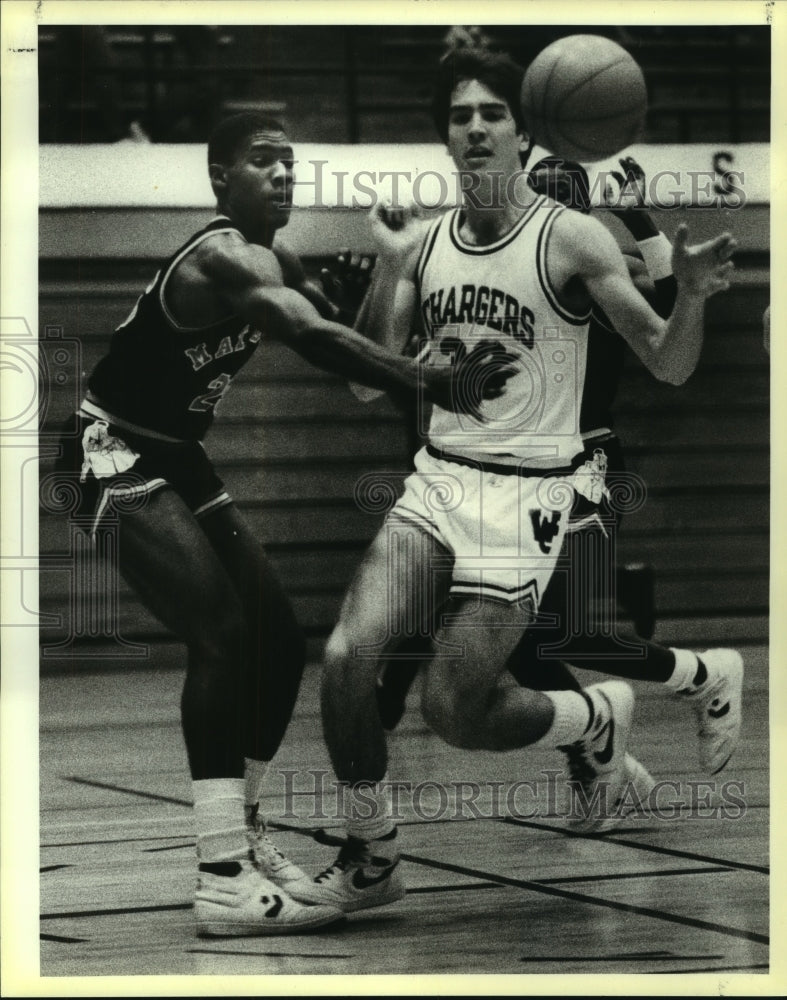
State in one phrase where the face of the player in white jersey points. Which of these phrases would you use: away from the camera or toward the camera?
toward the camera

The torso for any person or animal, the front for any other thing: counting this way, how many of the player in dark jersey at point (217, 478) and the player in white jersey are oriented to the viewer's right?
1

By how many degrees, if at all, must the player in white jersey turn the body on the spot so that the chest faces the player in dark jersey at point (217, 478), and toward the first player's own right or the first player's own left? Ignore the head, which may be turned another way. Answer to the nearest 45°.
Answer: approximately 45° to the first player's own right

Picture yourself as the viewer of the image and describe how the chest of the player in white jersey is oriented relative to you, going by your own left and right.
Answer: facing the viewer and to the left of the viewer

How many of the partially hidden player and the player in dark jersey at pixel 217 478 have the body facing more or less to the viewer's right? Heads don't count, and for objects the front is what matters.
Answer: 1

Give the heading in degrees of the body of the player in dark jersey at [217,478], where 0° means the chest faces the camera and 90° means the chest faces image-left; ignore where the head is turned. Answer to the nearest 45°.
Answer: approximately 270°

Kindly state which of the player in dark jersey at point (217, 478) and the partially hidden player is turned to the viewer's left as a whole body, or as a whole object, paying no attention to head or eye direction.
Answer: the partially hidden player

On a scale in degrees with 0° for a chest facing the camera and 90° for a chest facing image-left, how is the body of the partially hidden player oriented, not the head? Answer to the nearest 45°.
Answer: approximately 90°

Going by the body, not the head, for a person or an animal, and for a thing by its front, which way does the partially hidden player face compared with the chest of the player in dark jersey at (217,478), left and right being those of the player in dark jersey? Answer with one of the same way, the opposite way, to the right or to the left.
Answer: the opposite way

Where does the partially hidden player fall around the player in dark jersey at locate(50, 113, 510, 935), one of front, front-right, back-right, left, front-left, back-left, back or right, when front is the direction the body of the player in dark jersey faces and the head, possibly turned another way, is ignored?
front

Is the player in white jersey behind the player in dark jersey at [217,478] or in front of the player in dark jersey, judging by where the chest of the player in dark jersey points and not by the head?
in front
